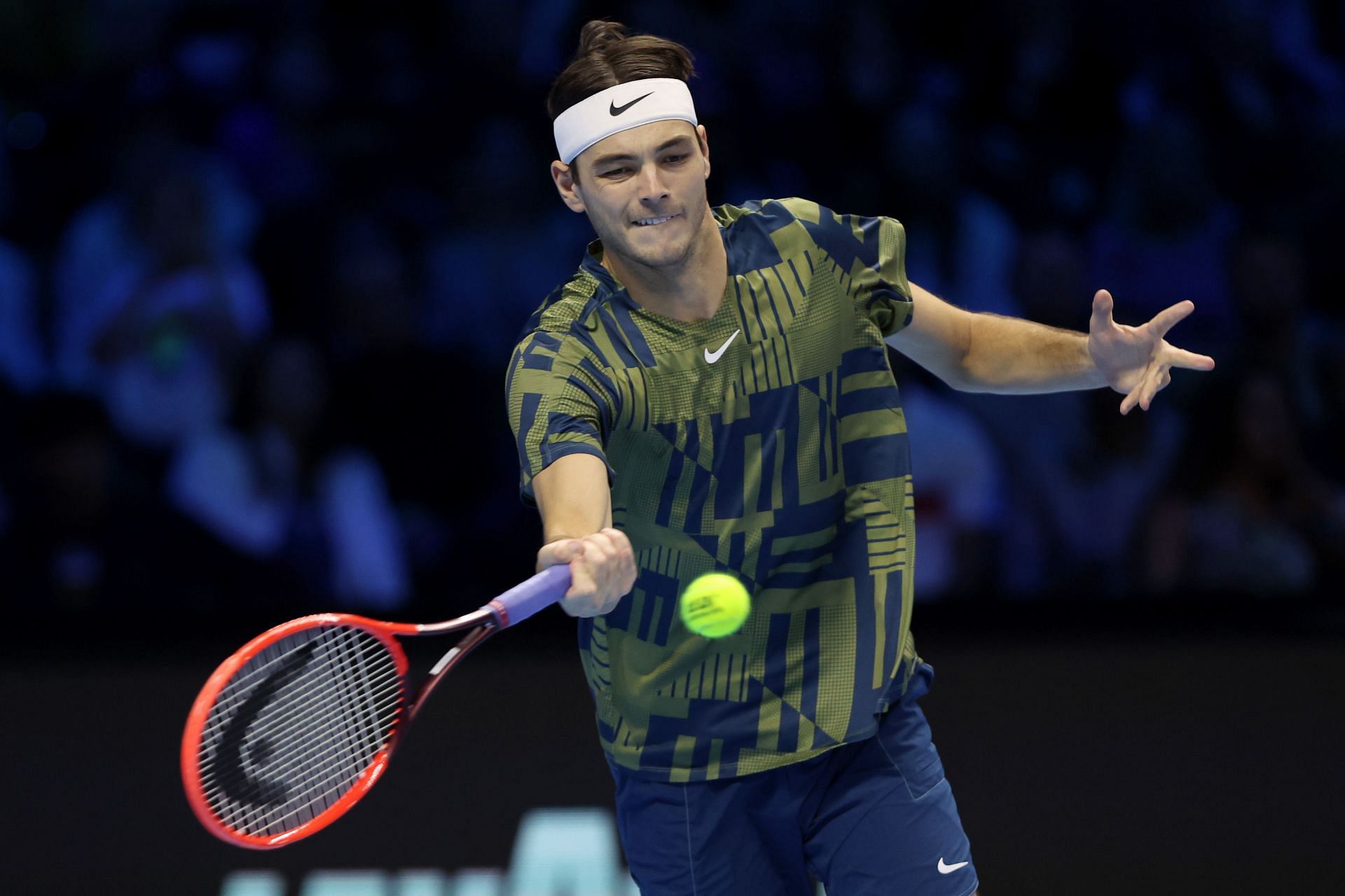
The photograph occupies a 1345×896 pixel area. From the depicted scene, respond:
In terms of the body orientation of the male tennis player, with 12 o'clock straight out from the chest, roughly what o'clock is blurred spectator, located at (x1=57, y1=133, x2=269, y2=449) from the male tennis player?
The blurred spectator is roughly at 5 o'clock from the male tennis player.

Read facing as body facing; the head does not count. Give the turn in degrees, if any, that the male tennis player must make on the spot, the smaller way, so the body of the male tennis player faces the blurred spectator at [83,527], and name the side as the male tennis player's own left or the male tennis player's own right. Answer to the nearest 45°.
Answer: approximately 135° to the male tennis player's own right

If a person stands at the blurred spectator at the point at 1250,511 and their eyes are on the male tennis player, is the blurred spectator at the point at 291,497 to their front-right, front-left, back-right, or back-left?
front-right

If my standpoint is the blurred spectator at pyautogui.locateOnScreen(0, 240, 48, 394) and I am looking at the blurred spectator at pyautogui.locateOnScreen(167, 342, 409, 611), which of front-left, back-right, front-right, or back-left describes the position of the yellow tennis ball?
front-right

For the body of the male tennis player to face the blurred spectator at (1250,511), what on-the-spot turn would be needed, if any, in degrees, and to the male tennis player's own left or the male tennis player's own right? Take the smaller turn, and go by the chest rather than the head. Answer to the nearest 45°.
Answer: approximately 135° to the male tennis player's own left

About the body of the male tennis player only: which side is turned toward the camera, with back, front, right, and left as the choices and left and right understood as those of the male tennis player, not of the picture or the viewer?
front

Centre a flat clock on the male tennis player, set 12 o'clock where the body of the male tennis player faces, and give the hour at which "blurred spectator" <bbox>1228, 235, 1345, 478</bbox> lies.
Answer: The blurred spectator is roughly at 7 o'clock from the male tennis player.

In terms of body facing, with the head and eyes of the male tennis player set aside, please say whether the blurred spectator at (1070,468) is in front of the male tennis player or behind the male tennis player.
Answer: behind

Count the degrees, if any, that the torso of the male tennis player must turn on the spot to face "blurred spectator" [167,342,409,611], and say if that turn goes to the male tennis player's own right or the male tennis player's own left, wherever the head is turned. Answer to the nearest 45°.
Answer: approximately 135° to the male tennis player's own right

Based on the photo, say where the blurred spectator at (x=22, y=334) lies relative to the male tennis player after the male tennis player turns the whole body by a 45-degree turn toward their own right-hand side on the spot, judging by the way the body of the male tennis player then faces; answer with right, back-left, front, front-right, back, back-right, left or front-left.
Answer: right
